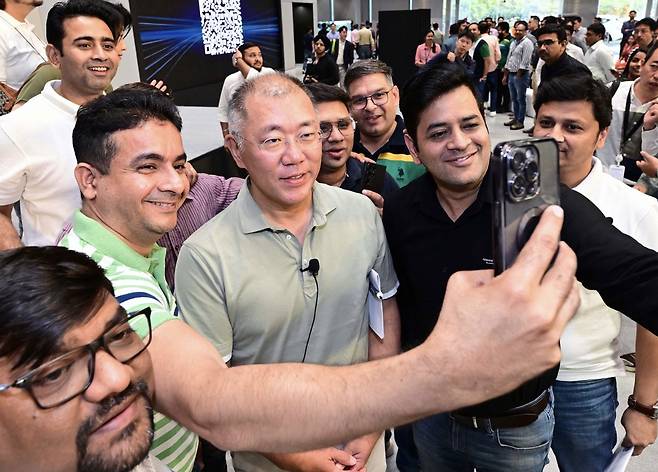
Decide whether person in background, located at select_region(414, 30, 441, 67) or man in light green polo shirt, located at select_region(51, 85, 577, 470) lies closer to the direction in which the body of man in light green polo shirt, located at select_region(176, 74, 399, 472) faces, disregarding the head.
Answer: the man in light green polo shirt

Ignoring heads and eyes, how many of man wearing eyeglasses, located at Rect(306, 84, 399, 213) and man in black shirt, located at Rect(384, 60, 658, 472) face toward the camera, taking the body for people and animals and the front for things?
2

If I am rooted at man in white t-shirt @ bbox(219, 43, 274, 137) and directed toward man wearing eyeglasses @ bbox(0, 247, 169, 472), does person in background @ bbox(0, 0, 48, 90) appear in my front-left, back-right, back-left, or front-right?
front-right

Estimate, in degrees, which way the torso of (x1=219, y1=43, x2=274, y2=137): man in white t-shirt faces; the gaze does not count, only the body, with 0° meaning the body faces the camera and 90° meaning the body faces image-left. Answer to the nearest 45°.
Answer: approximately 315°

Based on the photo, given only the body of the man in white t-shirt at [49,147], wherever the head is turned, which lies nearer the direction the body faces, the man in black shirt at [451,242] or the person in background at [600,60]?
the man in black shirt

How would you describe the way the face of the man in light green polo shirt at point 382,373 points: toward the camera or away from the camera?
toward the camera

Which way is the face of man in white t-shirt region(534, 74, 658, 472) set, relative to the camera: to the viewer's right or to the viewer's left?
to the viewer's left

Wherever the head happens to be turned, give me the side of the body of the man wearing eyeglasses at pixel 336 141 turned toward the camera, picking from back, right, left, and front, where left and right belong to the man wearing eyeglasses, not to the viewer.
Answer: front

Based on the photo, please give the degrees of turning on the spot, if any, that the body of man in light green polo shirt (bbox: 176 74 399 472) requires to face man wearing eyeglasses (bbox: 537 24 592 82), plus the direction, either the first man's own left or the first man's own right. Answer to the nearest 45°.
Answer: approximately 90° to the first man's own left

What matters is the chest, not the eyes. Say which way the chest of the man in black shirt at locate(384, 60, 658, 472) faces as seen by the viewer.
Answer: toward the camera

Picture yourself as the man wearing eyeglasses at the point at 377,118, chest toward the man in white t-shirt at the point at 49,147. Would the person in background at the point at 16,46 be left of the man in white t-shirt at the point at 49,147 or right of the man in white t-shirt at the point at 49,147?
right

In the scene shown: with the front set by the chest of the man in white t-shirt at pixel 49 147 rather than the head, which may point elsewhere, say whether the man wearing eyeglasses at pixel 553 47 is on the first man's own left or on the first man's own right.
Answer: on the first man's own left
